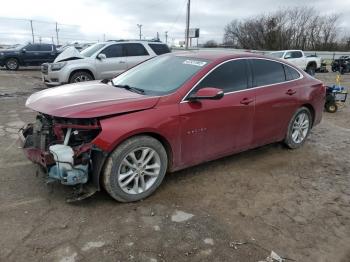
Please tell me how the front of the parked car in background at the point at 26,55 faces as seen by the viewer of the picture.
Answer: facing to the left of the viewer

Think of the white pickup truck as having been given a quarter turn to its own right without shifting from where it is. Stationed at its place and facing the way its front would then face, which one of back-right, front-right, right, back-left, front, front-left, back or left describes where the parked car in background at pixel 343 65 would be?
right

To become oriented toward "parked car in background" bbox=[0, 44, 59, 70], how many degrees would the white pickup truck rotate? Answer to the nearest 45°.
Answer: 0° — it already faces it

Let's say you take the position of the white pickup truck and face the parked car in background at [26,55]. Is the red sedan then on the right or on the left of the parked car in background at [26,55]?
left

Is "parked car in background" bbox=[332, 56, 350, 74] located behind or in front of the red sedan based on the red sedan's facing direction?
behind

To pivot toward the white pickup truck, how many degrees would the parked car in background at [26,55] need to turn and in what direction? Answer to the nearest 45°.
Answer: approximately 180°

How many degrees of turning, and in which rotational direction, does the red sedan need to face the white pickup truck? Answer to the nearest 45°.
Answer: approximately 180°

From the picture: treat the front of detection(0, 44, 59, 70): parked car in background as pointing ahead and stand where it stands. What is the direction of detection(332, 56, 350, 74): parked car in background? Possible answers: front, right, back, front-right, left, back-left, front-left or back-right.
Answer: back
